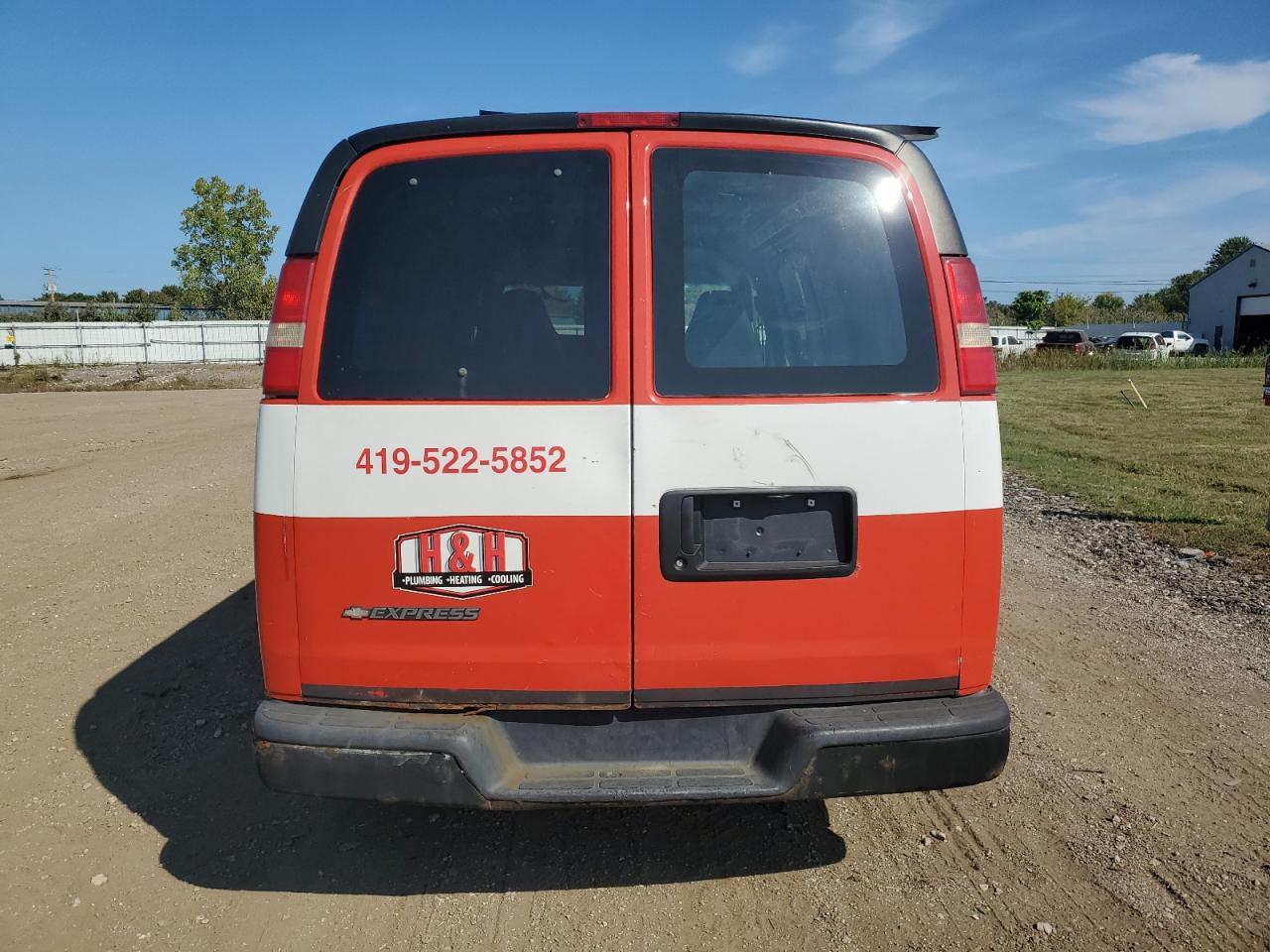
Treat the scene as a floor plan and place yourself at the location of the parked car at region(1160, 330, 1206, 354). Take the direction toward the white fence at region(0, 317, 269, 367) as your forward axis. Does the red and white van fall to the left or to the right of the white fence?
left

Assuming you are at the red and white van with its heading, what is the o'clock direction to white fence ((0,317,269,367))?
The white fence is roughly at 11 o'clock from the red and white van.

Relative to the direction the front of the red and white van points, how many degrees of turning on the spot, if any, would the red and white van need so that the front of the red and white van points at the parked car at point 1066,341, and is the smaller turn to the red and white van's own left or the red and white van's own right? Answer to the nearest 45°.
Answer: approximately 45° to the red and white van's own right

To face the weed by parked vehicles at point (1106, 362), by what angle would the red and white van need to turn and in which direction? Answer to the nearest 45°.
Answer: approximately 45° to its right

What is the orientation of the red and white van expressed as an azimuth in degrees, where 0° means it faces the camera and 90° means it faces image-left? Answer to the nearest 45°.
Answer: approximately 180°
